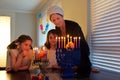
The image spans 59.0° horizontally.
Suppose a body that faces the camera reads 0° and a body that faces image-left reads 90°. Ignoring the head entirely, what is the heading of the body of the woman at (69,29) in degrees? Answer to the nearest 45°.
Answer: approximately 45°

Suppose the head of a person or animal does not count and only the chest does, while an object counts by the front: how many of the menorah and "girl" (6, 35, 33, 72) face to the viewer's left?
0

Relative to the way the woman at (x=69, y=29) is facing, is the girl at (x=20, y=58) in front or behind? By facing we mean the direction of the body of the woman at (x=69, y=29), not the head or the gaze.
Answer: in front

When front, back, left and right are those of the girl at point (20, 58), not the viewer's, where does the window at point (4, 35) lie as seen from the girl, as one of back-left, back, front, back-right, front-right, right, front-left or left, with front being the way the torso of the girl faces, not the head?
back-left

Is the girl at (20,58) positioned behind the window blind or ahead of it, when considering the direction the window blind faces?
ahead

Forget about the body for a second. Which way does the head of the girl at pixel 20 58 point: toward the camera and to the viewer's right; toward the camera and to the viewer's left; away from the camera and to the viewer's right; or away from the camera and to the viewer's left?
toward the camera and to the viewer's right

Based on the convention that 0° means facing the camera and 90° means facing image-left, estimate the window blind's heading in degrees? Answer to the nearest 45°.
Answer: approximately 45°

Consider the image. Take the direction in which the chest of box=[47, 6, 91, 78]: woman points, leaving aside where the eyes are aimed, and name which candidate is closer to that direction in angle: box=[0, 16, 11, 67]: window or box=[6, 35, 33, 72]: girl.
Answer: the girl

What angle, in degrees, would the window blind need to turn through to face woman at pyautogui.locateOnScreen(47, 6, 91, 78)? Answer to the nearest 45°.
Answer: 0° — it already faces them
